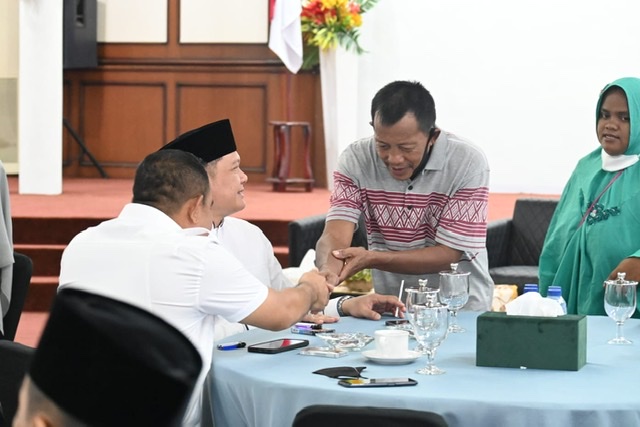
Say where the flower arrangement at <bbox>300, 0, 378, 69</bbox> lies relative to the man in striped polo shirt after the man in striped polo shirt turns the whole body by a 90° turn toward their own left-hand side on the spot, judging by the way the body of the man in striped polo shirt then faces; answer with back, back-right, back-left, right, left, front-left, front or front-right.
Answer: back-left

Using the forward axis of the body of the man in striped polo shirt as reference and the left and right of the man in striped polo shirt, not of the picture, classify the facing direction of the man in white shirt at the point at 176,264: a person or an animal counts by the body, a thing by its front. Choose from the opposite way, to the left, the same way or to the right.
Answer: the opposite way

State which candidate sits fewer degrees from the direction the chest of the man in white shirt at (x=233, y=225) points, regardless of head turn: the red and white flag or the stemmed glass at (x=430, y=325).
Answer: the stemmed glass

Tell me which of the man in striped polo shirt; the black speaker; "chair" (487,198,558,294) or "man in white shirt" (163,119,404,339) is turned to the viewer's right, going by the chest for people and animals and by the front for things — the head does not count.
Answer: the man in white shirt

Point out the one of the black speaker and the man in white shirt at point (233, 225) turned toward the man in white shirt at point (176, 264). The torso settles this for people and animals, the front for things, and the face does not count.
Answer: the black speaker

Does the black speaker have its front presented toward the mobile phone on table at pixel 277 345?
yes

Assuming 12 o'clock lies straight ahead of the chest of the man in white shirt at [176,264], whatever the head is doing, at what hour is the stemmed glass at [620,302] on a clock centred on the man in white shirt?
The stemmed glass is roughly at 1 o'clock from the man in white shirt.

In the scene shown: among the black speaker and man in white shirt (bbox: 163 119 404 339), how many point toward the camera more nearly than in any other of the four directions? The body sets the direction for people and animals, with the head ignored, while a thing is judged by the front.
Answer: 1

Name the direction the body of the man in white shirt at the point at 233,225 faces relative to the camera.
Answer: to the viewer's right
